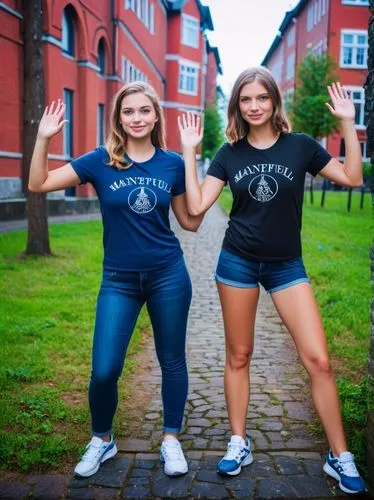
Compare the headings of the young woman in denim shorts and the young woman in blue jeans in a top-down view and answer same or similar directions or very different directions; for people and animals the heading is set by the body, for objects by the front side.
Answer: same or similar directions

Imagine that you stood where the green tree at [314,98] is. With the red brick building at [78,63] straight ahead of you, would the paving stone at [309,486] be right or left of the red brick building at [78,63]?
left

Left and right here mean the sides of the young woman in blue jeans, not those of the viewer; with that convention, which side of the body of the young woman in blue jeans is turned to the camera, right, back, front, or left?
front

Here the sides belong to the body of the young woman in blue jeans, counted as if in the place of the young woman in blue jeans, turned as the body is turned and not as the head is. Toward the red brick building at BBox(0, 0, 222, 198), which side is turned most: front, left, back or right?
back

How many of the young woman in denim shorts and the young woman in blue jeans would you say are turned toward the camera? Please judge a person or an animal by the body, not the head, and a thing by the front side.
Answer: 2

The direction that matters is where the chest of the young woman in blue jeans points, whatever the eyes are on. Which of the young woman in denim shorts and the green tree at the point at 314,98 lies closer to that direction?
the young woman in denim shorts

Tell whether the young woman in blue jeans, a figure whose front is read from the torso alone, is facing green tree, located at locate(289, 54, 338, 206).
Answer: no

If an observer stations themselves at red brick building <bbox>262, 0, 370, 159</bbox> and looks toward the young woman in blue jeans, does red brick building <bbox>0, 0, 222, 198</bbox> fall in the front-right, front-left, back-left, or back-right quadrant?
front-right

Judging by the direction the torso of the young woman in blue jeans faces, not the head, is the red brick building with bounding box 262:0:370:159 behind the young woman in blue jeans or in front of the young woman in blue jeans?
behind

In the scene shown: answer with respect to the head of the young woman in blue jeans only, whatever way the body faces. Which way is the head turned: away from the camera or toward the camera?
toward the camera

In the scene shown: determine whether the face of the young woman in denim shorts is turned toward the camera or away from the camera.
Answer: toward the camera

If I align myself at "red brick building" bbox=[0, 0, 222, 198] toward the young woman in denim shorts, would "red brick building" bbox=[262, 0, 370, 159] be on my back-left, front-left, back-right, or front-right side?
back-left
